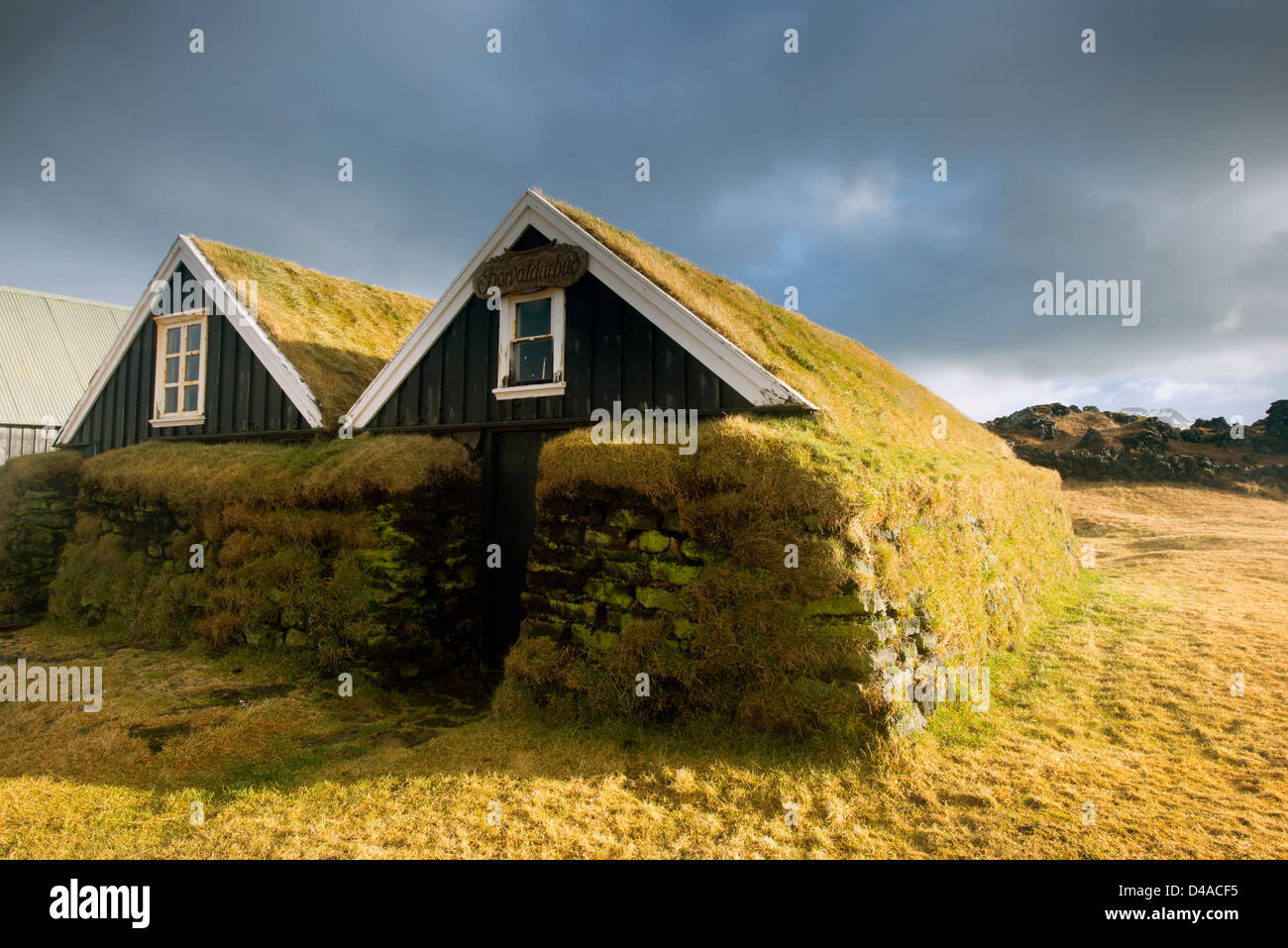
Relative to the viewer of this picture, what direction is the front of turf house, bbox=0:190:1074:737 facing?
facing the viewer and to the left of the viewer
